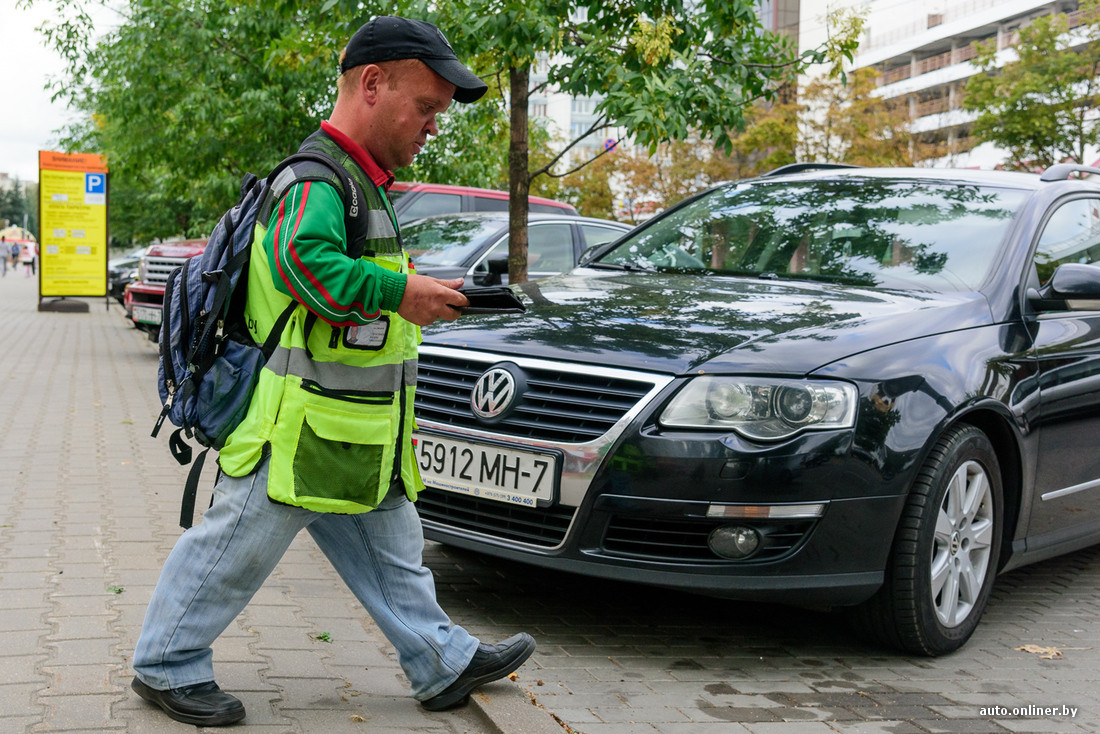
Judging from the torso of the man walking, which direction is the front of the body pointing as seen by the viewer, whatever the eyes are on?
to the viewer's right

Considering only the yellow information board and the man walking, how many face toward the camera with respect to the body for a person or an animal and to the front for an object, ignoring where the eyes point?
1

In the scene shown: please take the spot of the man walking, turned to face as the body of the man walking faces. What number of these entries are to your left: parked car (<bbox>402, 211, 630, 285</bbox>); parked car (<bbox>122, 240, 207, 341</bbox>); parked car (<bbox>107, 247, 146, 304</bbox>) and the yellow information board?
4

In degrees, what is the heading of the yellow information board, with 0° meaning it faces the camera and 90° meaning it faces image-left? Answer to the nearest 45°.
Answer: approximately 0°

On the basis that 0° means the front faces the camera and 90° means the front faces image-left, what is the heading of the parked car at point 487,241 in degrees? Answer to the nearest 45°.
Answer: approximately 45°

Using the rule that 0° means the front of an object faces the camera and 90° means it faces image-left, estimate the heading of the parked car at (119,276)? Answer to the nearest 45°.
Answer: approximately 45°

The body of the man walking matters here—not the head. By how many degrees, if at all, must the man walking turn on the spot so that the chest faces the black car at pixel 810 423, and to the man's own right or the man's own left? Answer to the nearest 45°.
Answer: approximately 45° to the man's own left

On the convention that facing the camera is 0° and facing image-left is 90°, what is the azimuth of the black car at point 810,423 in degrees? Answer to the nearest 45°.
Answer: approximately 45°

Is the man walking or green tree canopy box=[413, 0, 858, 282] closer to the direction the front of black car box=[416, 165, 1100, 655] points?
the man walking

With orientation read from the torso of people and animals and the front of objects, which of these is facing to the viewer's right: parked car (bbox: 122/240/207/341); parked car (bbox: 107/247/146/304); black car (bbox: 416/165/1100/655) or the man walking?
the man walking

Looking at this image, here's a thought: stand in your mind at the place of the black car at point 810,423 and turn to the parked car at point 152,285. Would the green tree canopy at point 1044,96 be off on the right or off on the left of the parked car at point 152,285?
right
